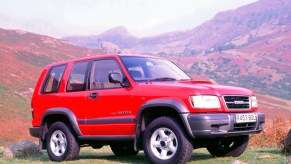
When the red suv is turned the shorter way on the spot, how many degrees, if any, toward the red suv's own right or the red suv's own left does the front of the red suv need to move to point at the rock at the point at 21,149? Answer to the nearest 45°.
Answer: approximately 180°

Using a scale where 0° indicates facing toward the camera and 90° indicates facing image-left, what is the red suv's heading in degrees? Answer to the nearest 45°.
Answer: approximately 315°

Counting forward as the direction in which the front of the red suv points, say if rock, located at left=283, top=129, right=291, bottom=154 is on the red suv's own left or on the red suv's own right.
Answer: on the red suv's own left
